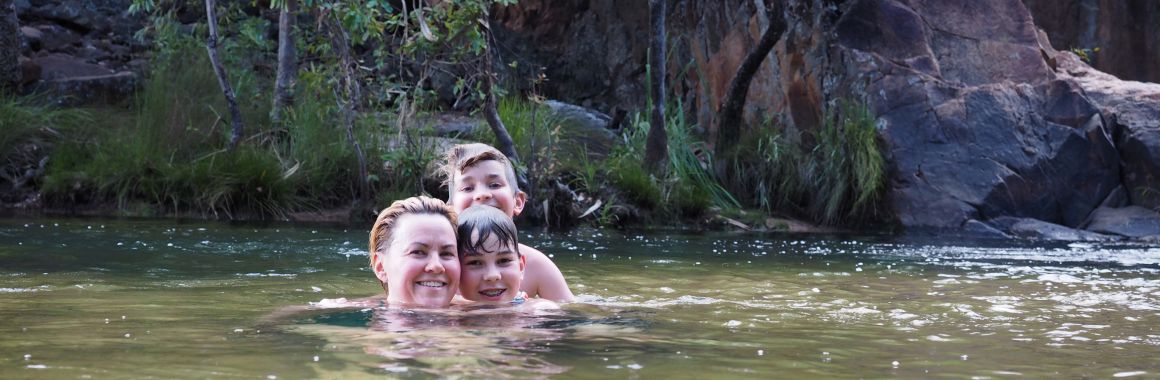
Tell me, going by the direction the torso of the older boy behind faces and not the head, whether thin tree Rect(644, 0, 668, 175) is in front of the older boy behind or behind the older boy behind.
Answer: behind

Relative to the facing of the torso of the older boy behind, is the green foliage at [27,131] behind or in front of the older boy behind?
behind

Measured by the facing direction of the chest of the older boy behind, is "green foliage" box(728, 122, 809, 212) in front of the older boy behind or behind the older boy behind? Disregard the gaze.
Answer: behind

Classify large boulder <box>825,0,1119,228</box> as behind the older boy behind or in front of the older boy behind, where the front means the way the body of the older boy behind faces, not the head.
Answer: behind

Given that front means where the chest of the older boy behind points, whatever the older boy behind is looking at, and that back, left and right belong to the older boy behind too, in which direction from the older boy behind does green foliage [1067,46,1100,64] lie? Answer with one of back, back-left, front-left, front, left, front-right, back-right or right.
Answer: back-left

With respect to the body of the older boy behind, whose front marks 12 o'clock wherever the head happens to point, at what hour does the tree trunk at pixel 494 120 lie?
The tree trunk is roughly at 6 o'clock from the older boy behind.

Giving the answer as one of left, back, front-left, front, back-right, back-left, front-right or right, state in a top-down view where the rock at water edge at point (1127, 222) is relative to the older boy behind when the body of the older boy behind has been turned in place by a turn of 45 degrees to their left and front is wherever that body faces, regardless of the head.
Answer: left

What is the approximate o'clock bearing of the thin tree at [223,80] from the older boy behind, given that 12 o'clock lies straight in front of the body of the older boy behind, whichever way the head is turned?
The thin tree is roughly at 5 o'clock from the older boy behind.

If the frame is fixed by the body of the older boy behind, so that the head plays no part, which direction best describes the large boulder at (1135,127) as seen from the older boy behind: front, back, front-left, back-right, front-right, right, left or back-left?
back-left

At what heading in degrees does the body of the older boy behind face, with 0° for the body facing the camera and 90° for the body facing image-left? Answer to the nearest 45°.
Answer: approximately 0°
